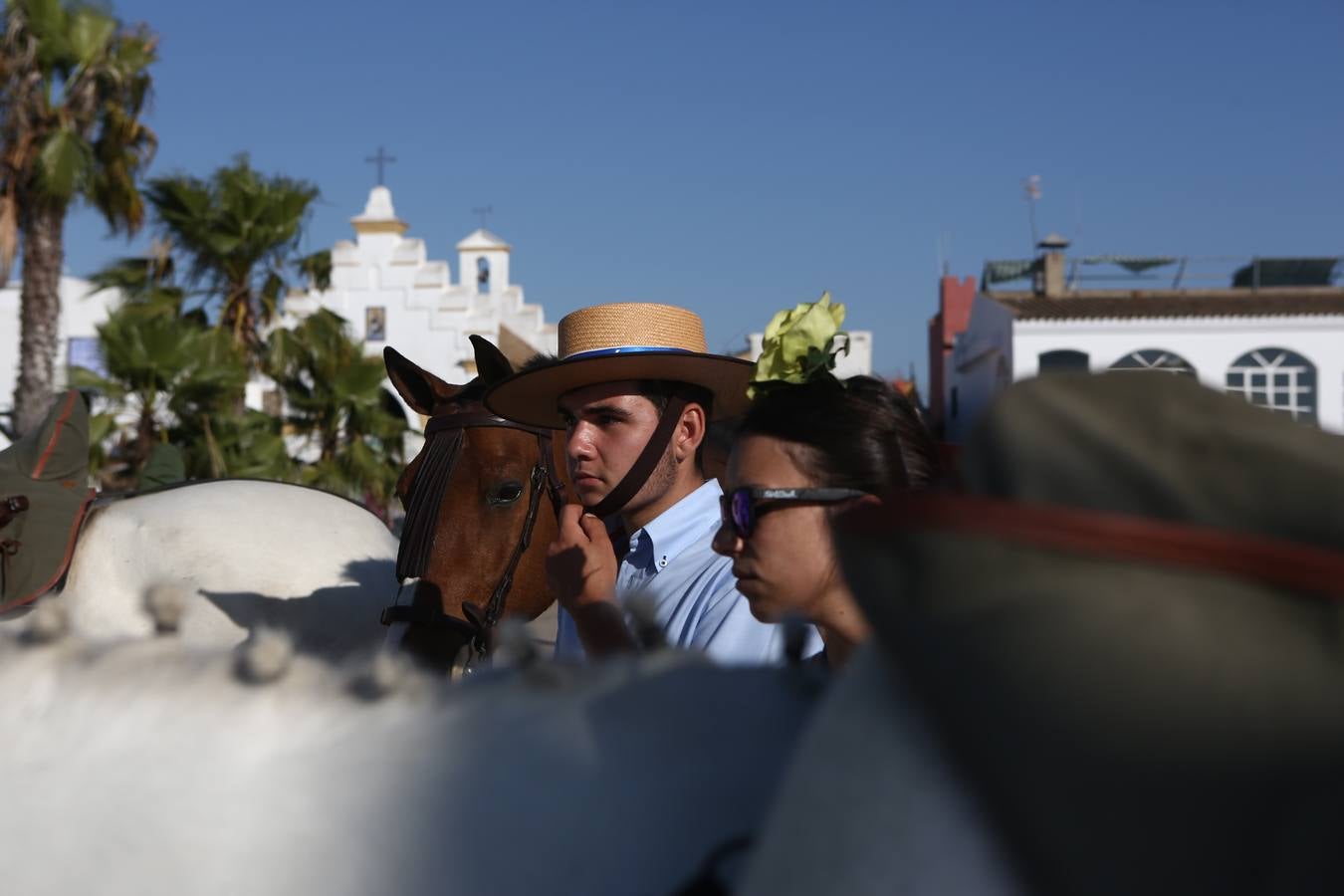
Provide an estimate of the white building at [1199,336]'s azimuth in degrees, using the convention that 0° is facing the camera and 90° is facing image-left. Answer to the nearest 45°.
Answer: approximately 0°

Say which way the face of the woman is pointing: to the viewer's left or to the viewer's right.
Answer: to the viewer's left

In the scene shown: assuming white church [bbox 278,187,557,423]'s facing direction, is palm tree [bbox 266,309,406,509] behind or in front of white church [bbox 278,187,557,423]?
in front

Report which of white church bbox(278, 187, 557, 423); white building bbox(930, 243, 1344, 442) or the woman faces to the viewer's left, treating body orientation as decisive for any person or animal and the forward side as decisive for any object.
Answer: the woman

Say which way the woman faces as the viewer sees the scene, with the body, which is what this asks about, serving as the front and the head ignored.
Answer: to the viewer's left

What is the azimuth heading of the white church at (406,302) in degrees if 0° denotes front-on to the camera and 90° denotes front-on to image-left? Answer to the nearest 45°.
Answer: approximately 0°

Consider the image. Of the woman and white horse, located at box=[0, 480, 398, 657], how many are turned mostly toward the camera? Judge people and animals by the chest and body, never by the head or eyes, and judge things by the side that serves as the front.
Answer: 0

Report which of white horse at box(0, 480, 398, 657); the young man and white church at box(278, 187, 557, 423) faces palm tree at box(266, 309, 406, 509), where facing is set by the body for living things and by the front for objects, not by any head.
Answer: the white church

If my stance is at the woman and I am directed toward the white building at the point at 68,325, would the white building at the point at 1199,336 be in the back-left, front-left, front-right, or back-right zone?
front-right

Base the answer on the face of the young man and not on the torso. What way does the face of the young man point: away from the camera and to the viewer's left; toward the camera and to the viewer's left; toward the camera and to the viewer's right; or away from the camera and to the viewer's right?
toward the camera and to the viewer's left

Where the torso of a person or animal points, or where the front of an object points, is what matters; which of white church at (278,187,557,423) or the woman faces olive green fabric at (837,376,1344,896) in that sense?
the white church

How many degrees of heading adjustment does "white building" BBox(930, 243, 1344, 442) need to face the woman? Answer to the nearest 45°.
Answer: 0° — it already faces them

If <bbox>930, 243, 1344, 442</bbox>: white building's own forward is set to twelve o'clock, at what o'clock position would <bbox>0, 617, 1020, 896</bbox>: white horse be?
The white horse is roughly at 12 o'clock from the white building.

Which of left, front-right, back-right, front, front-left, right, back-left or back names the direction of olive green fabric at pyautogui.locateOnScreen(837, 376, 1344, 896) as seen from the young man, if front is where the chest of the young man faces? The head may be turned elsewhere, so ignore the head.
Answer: front-left
